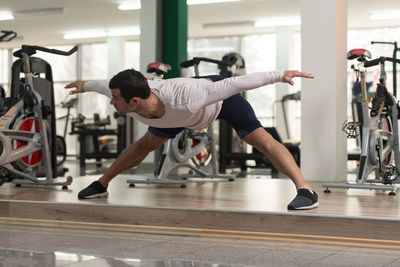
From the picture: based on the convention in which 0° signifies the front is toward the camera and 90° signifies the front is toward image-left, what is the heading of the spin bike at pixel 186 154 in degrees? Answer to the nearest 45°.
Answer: approximately 225°

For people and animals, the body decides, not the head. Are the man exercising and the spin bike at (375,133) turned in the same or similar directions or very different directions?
very different directions

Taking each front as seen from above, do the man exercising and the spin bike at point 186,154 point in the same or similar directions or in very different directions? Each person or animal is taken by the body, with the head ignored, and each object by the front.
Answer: very different directions

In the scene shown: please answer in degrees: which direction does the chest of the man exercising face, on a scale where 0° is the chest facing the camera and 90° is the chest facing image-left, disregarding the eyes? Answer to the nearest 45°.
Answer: approximately 45°

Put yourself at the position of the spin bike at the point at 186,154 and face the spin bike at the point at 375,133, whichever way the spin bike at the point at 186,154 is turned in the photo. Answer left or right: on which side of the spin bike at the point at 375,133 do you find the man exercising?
right

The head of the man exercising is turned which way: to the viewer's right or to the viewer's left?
to the viewer's left

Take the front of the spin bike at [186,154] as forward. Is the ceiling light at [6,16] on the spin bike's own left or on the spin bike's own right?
on the spin bike's own left

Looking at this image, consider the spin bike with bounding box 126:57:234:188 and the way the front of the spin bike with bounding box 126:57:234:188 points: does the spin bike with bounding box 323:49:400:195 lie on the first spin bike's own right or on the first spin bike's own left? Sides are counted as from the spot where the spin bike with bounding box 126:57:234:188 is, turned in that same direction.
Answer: on the first spin bike's own right

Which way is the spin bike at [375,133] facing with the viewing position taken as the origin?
facing away from the viewer and to the right of the viewer
